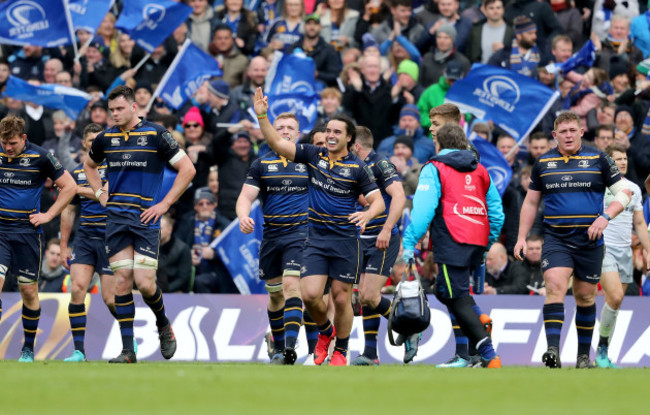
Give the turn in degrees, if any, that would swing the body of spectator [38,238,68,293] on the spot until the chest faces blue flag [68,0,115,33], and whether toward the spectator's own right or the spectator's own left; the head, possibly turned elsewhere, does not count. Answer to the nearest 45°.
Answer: approximately 180°

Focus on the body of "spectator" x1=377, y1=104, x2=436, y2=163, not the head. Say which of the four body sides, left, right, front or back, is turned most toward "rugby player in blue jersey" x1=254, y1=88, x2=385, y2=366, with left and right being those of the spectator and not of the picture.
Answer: front

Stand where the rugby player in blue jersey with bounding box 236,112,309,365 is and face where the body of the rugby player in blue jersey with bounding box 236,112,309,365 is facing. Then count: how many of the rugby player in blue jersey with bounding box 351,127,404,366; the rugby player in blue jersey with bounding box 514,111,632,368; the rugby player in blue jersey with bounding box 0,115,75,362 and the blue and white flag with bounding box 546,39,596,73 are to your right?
1

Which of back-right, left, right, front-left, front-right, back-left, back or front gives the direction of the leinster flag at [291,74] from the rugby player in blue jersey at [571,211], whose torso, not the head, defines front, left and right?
back-right

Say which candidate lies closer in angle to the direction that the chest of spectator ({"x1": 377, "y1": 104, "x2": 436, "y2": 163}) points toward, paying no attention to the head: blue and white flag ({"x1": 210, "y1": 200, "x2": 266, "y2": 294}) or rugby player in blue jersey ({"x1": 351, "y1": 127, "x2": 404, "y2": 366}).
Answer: the rugby player in blue jersey

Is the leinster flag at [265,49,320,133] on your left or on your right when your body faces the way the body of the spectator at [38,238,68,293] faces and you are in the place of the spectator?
on your left

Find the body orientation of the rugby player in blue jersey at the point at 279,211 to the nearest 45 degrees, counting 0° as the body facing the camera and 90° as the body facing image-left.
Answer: approximately 0°

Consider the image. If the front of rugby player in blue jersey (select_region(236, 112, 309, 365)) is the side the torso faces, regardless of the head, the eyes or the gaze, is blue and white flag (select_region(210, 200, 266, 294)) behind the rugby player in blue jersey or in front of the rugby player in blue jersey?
behind

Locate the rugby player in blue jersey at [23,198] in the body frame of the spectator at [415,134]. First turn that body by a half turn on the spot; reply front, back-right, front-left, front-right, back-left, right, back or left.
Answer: back-left

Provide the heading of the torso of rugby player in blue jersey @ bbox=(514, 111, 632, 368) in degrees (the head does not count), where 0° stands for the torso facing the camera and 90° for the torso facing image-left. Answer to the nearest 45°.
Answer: approximately 0°

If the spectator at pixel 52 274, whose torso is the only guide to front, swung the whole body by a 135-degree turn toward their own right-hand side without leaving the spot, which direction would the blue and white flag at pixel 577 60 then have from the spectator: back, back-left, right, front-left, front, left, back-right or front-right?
back-right
